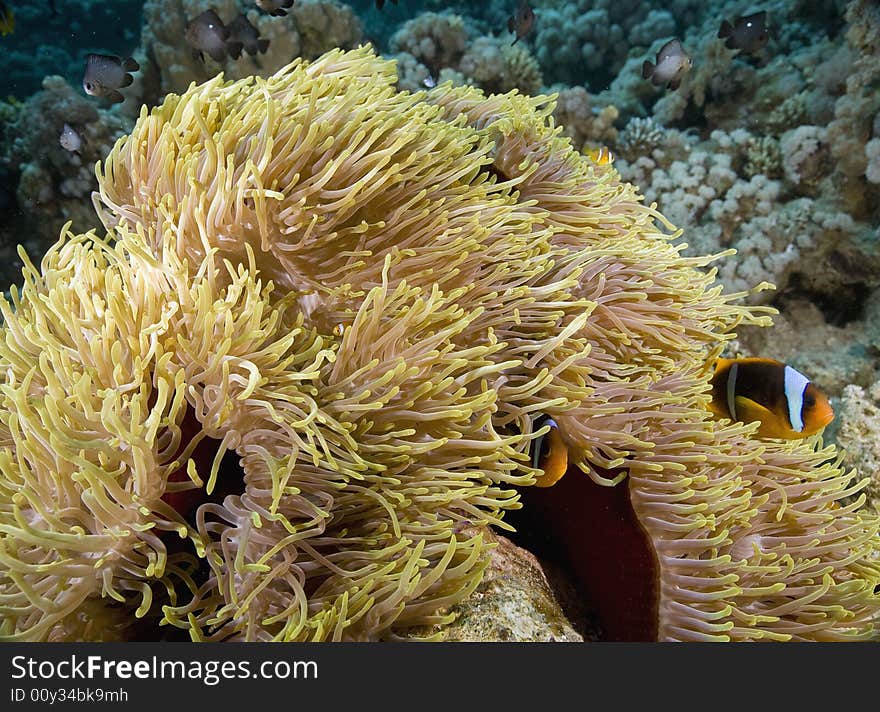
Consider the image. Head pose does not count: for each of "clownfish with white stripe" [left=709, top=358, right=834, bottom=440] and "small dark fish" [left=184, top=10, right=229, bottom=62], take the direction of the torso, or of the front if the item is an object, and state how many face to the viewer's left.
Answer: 1

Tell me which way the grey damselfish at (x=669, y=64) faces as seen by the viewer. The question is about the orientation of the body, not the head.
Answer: to the viewer's right

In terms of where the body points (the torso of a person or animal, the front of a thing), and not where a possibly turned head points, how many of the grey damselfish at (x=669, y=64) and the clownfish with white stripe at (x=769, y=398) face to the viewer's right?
2

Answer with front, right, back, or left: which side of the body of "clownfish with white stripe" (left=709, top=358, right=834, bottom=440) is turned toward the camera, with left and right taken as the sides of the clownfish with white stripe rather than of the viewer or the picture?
right

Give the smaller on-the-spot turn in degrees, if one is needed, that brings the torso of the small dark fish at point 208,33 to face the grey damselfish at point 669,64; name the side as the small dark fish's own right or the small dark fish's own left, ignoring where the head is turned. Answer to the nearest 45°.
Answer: approximately 180°

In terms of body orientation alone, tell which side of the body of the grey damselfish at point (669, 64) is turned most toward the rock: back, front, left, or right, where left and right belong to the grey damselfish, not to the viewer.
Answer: right

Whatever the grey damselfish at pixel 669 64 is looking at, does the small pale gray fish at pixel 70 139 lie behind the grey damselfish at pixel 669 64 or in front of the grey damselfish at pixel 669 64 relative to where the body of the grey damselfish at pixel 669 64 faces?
behind

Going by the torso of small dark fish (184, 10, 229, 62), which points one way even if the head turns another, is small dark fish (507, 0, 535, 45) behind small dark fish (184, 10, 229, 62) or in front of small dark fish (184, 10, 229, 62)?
behind

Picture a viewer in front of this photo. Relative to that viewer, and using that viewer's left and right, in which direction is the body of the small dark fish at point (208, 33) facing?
facing to the left of the viewer

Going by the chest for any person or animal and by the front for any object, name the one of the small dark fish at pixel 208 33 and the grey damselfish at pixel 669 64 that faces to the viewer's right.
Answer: the grey damselfish at pixel 669 64

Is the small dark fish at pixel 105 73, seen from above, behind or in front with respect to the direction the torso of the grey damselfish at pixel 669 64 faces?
behind
